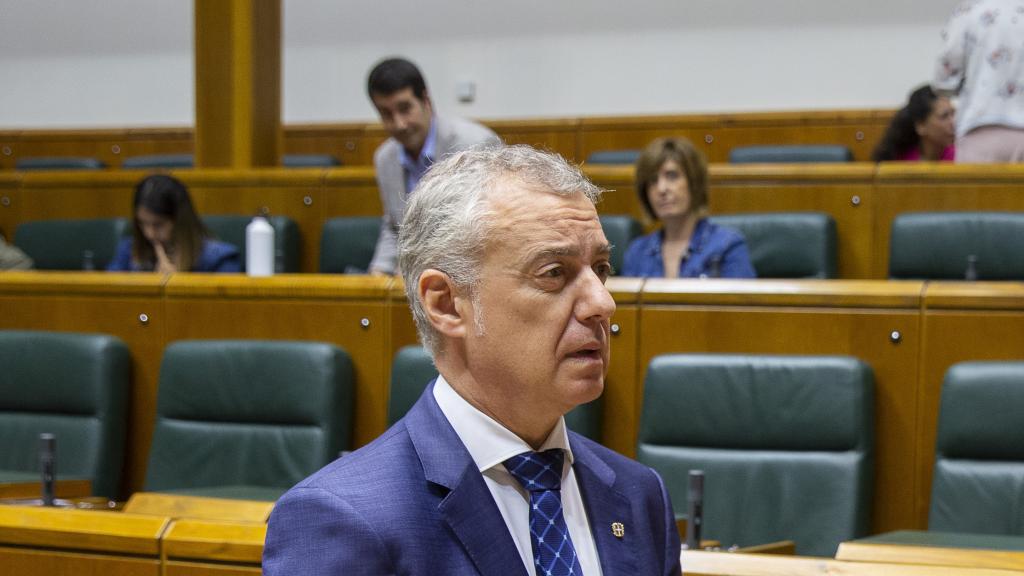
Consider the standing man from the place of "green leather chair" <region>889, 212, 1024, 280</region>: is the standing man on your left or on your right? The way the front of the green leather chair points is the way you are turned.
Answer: on your right

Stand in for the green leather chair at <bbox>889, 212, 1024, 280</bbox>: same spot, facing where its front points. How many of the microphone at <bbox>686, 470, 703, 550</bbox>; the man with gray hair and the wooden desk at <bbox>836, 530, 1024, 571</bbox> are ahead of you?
3

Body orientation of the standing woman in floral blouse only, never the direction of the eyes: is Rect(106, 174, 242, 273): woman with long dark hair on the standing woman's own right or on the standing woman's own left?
on the standing woman's own left

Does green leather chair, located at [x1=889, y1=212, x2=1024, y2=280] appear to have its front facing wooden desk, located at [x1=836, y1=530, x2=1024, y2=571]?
yes

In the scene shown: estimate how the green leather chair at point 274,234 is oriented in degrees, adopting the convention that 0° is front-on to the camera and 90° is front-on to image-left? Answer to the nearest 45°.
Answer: approximately 0°

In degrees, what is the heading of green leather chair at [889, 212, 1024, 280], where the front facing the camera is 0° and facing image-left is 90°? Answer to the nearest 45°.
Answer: approximately 0°

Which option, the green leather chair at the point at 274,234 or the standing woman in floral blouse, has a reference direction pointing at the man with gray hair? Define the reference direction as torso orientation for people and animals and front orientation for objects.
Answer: the green leather chair

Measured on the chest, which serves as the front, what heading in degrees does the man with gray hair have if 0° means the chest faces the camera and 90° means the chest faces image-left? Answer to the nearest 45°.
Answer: approximately 315°
